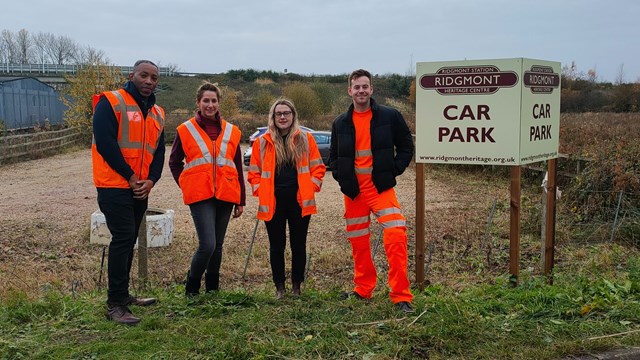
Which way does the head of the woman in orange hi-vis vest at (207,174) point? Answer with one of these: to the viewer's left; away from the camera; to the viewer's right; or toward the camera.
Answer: toward the camera

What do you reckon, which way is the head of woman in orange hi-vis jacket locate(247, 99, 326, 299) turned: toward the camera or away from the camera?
toward the camera

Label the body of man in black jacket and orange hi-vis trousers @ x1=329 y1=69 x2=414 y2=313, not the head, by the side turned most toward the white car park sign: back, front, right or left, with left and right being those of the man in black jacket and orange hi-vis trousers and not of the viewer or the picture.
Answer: left

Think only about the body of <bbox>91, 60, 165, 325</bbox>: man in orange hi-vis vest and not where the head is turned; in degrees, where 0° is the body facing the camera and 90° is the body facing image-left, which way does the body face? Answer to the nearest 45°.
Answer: approximately 315°

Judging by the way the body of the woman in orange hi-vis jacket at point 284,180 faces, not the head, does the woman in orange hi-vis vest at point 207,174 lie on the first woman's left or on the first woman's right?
on the first woman's right

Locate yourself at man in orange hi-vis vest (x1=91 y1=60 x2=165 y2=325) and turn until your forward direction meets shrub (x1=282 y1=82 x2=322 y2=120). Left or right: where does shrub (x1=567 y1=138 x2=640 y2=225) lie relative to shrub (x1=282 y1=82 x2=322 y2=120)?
right

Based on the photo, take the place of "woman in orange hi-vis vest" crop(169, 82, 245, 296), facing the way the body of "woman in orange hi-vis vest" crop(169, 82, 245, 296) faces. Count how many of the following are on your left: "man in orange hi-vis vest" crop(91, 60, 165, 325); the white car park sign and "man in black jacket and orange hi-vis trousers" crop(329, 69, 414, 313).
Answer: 2

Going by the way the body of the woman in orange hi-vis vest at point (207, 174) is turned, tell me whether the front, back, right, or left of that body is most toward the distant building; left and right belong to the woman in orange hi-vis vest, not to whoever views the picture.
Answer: back

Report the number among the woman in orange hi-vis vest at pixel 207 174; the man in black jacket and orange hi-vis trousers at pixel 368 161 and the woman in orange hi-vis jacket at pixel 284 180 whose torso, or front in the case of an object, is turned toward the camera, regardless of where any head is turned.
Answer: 3

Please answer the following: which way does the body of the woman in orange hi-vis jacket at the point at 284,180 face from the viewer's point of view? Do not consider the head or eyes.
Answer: toward the camera

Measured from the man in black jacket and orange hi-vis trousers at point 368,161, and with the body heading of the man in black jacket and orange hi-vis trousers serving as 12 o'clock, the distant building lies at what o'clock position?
The distant building is roughly at 5 o'clock from the man in black jacket and orange hi-vis trousers.

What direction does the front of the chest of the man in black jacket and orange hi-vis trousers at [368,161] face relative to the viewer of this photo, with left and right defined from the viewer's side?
facing the viewer

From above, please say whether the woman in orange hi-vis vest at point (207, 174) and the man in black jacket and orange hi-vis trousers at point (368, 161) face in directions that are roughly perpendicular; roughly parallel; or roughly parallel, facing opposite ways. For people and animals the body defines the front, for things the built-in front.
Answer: roughly parallel

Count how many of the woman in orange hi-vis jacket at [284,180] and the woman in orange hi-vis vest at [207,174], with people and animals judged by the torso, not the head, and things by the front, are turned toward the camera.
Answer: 2

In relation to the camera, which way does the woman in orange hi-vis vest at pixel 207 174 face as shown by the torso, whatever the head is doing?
toward the camera
